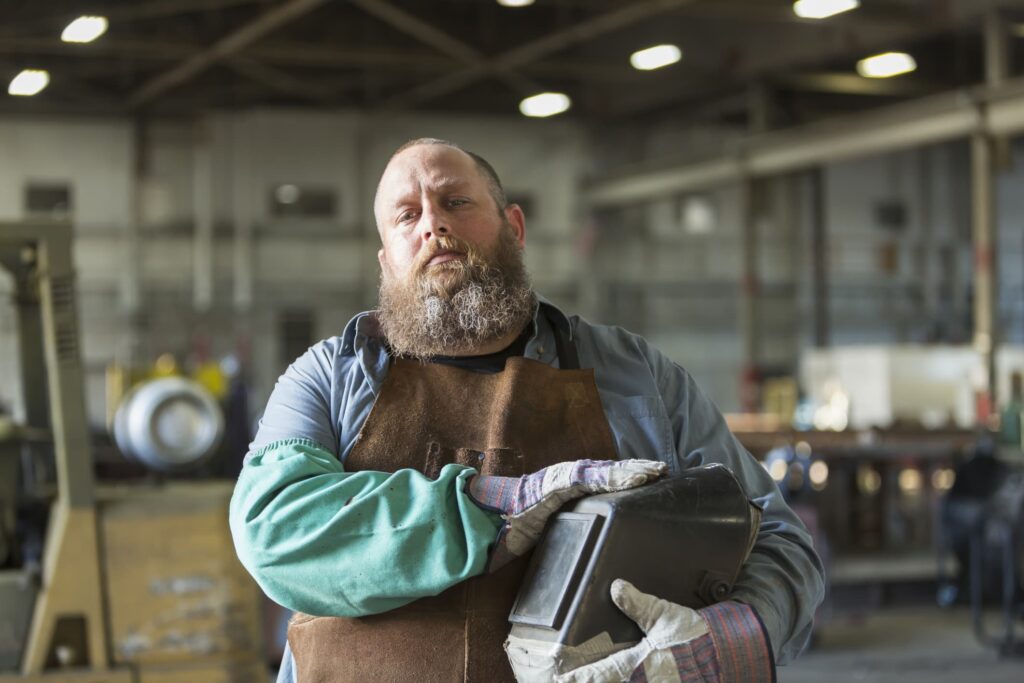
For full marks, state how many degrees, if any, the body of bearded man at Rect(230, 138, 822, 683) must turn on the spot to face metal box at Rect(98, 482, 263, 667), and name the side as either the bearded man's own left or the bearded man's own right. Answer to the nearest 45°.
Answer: approximately 135° to the bearded man's own right

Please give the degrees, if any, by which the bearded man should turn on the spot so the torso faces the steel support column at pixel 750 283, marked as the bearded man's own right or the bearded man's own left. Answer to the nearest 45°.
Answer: approximately 180°

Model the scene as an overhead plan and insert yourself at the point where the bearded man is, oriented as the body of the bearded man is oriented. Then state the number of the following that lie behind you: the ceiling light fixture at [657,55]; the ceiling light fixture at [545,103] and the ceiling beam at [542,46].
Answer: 3

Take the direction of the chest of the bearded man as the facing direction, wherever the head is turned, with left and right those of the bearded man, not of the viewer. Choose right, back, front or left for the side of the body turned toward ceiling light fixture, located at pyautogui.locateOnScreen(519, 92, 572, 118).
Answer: back

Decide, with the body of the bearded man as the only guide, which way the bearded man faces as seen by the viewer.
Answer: toward the camera

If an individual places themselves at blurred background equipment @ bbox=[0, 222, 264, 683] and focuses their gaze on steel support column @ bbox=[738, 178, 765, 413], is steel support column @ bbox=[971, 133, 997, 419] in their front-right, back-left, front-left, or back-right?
front-right

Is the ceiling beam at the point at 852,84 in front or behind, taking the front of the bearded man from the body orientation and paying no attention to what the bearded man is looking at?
behind

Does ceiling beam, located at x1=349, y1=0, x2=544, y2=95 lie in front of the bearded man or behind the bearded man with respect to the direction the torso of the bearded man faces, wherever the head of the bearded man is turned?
behind

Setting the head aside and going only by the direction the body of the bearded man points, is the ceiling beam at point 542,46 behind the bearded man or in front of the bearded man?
behind

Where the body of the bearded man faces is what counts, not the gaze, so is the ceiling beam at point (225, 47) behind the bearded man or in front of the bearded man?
behind

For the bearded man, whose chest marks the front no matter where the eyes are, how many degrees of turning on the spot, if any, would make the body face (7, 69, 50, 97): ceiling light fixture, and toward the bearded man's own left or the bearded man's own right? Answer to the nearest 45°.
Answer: approximately 135° to the bearded man's own right

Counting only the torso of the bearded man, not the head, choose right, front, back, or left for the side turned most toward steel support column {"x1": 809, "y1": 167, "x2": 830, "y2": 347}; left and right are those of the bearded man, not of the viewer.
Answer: back
